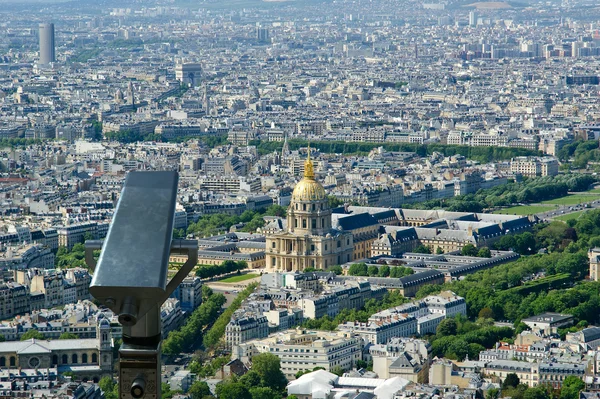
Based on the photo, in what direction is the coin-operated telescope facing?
away from the camera

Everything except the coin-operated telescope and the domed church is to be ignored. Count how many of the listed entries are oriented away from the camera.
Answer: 1

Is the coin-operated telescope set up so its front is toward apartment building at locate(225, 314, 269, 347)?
yes

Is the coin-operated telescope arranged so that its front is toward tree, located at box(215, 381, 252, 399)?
yes

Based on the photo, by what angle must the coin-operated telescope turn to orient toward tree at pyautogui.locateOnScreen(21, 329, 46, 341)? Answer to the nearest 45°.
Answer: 0° — it already faces it

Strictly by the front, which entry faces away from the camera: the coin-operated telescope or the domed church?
the coin-operated telescope
